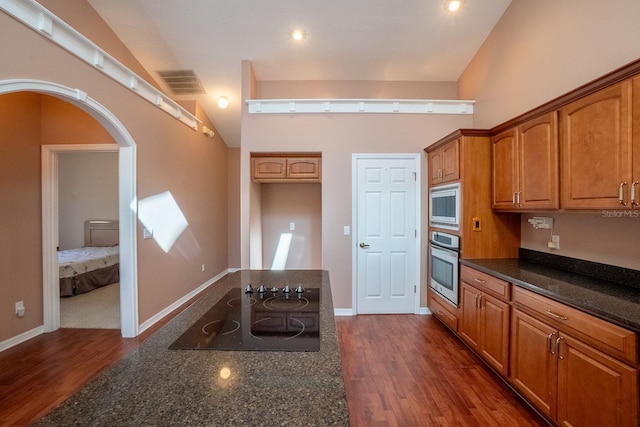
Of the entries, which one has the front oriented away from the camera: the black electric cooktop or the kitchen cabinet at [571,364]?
the black electric cooktop

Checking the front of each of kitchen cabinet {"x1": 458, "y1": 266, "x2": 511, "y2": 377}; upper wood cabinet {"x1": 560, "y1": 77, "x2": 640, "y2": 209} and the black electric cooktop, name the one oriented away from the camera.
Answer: the black electric cooktop

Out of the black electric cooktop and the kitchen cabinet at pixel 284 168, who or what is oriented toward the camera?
the kitchen cabinet

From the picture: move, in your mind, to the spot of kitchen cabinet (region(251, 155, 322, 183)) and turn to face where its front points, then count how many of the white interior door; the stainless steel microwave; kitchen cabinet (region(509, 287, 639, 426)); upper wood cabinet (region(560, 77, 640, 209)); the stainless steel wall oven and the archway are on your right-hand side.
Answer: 1

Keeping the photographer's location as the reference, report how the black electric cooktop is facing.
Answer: facing away from the viewer

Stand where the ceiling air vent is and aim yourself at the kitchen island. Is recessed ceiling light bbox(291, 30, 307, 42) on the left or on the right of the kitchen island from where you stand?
left

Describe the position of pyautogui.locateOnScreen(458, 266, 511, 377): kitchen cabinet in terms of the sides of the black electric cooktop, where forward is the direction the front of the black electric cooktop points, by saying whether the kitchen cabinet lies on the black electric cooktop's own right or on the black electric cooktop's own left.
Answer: on the black electric cooktop's own right

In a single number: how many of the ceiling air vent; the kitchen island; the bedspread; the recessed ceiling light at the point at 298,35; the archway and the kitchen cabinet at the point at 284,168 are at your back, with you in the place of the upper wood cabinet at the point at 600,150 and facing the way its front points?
0

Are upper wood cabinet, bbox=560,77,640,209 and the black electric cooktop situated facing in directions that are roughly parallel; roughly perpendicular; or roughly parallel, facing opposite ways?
roughly perpendicular

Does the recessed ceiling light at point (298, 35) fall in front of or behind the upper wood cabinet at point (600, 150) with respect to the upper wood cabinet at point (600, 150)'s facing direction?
in front

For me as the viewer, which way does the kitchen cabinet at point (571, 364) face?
facing the viewer and to the left of the viewer

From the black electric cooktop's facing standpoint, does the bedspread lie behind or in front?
in front

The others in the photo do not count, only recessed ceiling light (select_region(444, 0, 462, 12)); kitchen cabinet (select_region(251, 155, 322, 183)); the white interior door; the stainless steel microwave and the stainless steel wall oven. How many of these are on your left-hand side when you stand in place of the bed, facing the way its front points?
5

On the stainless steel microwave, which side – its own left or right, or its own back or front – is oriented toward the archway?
front

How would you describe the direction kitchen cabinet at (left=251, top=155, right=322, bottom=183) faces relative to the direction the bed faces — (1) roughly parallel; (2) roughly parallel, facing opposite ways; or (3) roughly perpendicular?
roughly parallel

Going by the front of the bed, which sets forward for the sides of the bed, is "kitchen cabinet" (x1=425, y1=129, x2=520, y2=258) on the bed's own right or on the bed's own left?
on the bed's own left

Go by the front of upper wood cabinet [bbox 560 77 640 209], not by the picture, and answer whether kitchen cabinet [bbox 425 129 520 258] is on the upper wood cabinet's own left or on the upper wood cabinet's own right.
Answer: on the upper wood cabinet's own right

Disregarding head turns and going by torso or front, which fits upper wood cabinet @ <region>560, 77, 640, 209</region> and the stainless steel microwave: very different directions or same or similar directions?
same or similar directions

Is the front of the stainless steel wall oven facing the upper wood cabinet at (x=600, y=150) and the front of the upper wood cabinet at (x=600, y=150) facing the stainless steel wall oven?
no

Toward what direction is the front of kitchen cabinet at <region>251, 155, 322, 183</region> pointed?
toward the camera

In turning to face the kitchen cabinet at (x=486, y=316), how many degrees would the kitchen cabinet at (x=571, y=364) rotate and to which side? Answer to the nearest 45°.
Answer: approximately 90° to its right
